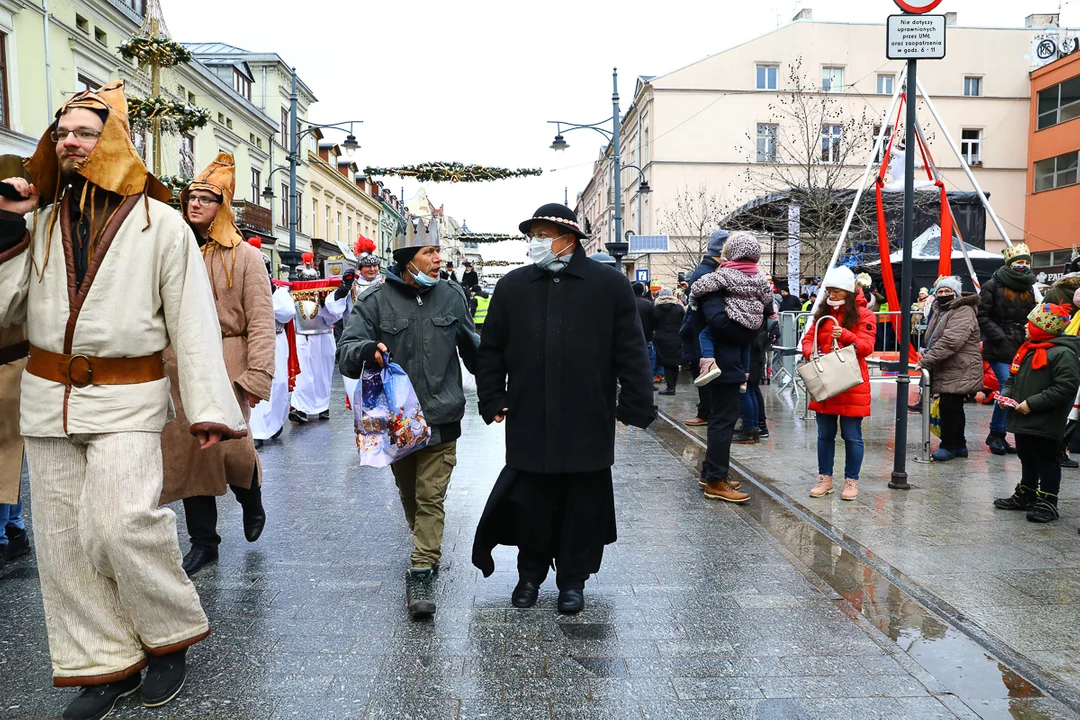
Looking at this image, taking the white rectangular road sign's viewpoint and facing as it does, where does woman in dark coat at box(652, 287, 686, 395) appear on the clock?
The woman in dark coat is roughly at 5 o'clock from the white rectangular road sign.

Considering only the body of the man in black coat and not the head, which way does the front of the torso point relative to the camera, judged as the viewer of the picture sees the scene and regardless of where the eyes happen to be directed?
toward the camera

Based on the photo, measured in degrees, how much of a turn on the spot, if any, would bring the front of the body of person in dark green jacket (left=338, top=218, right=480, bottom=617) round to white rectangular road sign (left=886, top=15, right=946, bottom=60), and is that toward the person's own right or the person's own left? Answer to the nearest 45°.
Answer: approximately 135° to the person's own left

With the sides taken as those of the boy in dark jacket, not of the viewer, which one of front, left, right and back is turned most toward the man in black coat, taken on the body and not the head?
front

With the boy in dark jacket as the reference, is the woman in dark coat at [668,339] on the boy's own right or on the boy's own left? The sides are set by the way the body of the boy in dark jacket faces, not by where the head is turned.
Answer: on the boy's own right

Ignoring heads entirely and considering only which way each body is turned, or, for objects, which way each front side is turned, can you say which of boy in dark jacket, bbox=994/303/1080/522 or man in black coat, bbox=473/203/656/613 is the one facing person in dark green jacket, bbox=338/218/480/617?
the boy in dark jacket

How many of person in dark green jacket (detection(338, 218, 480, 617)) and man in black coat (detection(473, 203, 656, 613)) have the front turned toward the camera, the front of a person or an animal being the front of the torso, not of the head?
2

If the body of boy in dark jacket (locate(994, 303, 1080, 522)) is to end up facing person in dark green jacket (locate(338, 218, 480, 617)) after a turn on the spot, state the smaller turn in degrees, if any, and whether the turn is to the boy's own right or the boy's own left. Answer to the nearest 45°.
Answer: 0° — they already face them

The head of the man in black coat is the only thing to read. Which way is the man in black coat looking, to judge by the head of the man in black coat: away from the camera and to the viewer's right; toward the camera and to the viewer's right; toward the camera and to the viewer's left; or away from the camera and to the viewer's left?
toward the camera and to the viewer's left

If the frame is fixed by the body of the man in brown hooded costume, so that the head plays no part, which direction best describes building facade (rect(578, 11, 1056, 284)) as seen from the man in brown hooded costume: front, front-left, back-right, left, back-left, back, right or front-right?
back

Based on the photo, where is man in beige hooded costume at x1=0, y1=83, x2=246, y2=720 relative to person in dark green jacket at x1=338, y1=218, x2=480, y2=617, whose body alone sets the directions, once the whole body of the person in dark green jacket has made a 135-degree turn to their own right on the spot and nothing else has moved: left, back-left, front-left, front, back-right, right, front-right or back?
left

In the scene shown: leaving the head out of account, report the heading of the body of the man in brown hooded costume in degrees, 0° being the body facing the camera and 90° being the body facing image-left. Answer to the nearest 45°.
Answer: approximately 45°

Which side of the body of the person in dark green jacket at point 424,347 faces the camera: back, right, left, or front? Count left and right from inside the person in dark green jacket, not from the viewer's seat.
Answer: front

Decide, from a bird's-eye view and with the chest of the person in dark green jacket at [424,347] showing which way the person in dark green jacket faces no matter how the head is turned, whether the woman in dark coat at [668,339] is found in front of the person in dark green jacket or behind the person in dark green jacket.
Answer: behind

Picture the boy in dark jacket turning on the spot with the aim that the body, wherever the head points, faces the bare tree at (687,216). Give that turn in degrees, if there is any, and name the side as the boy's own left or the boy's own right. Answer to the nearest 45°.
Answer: approximately 90° to the boy's own right

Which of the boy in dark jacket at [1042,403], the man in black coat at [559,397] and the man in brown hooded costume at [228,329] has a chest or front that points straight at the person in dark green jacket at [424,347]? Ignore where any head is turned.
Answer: the boy in dark jacket
